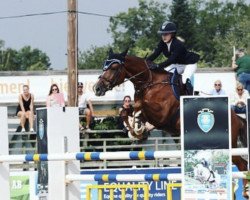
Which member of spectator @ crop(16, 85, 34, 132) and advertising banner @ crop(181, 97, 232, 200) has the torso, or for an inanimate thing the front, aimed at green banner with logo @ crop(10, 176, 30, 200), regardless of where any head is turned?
the spectator

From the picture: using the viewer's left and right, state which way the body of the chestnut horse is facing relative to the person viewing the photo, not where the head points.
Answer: facing to the left of the viewer

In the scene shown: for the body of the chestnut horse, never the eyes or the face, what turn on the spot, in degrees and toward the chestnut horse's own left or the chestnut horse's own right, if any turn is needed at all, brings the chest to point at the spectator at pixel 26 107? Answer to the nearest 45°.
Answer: approximately 45° to the chestnut horse's own right
